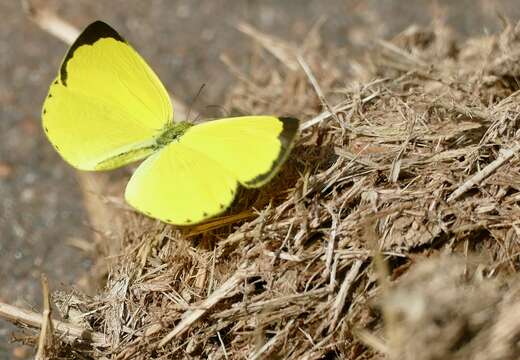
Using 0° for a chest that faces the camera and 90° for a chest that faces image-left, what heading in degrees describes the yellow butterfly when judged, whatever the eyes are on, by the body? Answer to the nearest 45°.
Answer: approximately 225°
